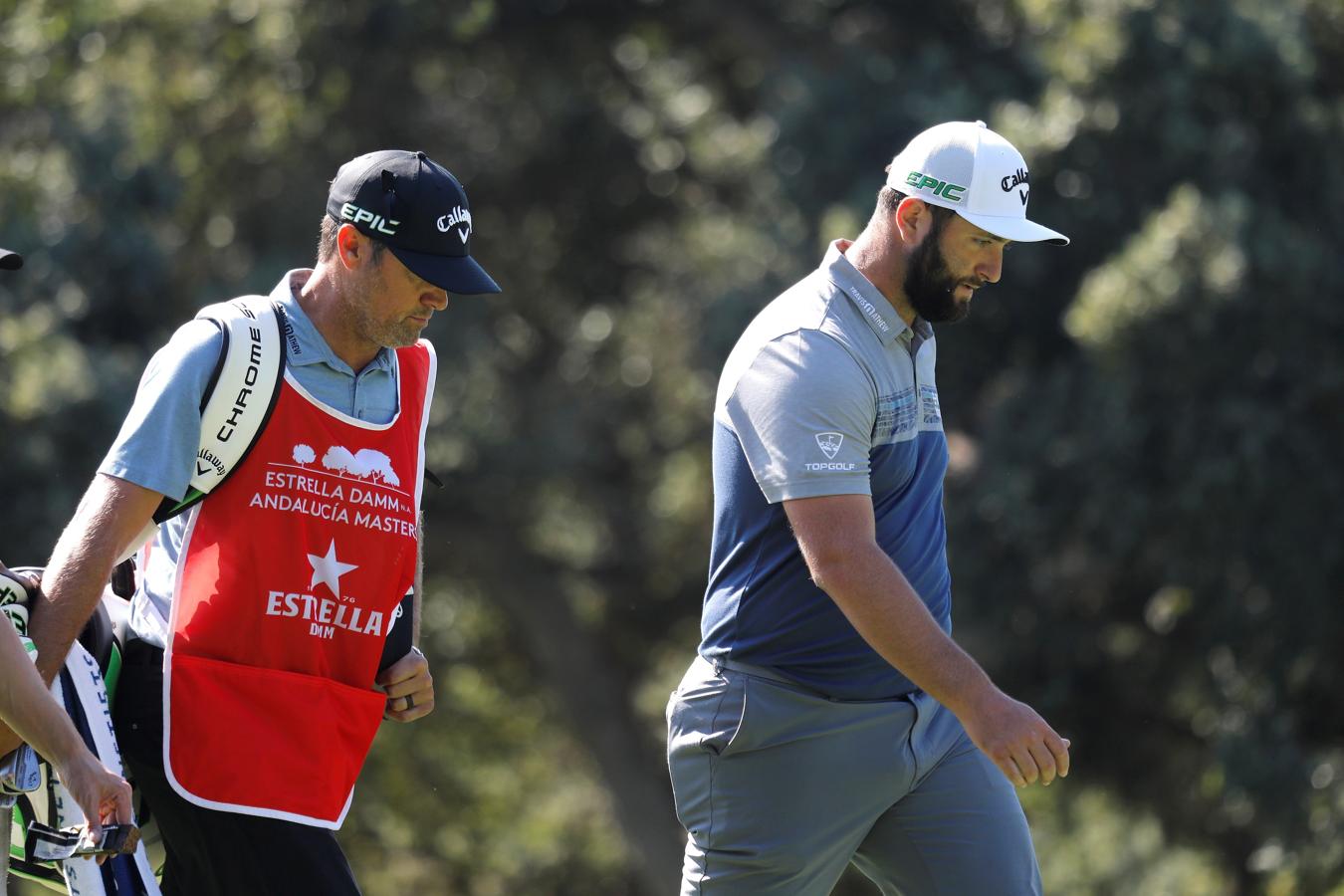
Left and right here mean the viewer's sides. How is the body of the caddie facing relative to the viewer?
facing the viewer and to the right of the viewer

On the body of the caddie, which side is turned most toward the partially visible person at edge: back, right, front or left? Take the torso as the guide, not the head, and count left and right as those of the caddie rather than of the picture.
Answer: right
